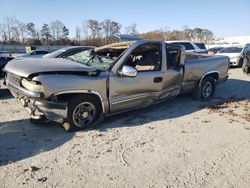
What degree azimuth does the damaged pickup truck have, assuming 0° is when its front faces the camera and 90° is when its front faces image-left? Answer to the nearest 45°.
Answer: approximately 45°

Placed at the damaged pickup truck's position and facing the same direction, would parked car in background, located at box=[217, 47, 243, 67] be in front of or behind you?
behind
